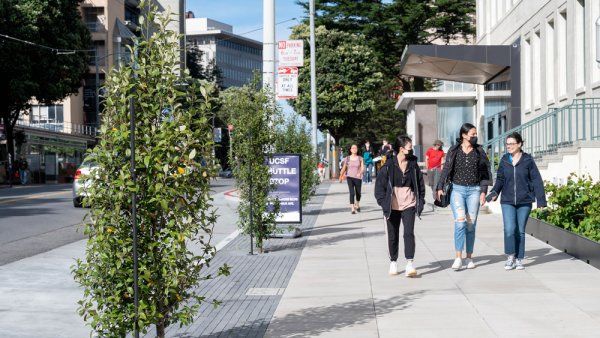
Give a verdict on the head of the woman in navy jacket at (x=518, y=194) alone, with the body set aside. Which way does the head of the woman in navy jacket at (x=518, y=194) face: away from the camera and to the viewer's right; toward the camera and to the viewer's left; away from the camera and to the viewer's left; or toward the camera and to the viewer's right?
toward the camera and to the viewer's left

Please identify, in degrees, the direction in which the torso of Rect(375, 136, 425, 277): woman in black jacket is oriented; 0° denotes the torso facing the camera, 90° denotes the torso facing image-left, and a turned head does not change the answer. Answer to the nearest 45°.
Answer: approximately 0°

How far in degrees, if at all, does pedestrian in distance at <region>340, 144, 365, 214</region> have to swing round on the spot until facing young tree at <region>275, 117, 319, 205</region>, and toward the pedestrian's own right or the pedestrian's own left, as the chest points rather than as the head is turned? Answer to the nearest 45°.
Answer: approximately 90° to the pedestrian's own right

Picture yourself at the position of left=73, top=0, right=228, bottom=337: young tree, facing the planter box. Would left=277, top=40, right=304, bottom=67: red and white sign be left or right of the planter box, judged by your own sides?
left

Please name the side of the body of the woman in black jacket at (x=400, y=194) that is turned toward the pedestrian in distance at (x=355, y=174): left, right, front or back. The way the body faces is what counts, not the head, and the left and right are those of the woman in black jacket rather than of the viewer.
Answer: back

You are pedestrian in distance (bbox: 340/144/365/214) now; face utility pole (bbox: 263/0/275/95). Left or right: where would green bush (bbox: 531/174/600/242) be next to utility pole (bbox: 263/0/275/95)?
left

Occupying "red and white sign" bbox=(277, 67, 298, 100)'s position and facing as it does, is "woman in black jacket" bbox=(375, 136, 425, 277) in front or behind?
in front
